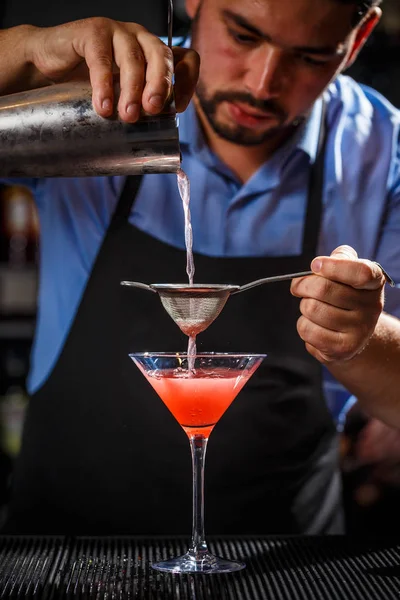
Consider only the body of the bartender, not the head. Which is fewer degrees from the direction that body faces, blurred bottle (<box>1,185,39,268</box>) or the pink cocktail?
the pink cocktail

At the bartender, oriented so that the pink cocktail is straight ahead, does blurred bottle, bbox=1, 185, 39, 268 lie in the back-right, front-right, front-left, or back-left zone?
back-right

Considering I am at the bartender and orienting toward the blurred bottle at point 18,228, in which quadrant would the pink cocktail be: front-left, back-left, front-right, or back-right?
back-left

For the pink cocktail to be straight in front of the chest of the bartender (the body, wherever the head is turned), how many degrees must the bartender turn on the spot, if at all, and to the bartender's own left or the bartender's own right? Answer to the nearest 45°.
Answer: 0° — they already face it

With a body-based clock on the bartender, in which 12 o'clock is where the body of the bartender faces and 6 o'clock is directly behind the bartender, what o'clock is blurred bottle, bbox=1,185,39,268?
The blurred bottle is roughly at 5 o'clock from the bartender.

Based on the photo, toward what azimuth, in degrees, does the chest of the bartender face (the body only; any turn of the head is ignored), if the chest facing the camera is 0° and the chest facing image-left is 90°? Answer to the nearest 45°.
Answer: approximately 0°
